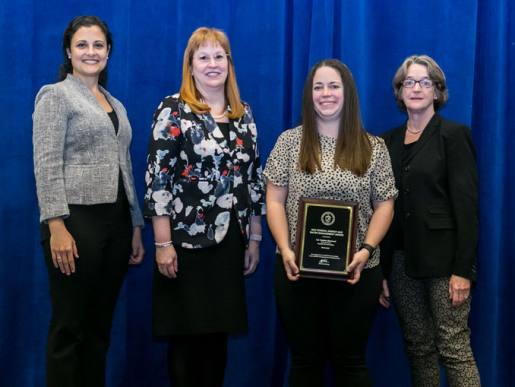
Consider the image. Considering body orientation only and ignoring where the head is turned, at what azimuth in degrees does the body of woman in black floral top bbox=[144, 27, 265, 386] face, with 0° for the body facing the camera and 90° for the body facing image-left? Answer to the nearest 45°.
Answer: approximately 315°

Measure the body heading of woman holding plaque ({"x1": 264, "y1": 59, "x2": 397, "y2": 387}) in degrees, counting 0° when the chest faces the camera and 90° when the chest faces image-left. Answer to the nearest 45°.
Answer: approximately 0°

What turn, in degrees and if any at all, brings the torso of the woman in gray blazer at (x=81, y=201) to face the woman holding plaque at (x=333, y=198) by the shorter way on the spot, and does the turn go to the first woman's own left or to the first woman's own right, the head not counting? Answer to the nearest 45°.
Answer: approximately 45° to the first woman's own left

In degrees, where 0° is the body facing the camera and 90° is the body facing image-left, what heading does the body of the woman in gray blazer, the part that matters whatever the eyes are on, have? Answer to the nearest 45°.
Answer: approximately 315°
